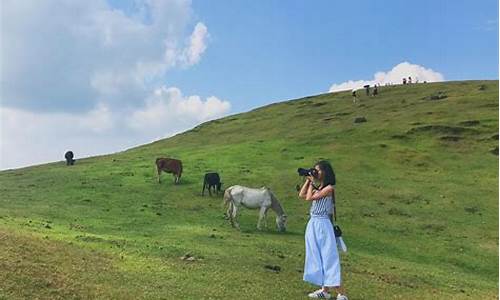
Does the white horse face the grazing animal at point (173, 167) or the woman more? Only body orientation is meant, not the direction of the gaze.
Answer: the woman

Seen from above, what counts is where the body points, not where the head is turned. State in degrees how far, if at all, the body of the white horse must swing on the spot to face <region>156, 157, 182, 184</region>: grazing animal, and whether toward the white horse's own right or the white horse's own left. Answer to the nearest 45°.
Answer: approximately 135° to the white horse's own left

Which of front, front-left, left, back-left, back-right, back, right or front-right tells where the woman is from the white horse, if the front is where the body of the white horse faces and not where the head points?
right

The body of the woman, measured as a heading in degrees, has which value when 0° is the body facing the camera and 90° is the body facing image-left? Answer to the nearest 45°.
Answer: approximately 90°

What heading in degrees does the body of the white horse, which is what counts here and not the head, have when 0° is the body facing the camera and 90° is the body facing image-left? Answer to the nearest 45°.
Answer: approximately 270°

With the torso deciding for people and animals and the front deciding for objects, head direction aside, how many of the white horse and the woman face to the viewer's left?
1

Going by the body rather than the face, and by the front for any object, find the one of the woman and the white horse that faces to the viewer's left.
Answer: the woman

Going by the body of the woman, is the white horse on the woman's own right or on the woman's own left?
on the woman's own right

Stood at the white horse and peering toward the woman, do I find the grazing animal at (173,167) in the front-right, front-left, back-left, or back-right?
back-right

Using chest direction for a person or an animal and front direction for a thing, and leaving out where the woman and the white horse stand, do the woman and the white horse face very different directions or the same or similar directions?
very different directions
